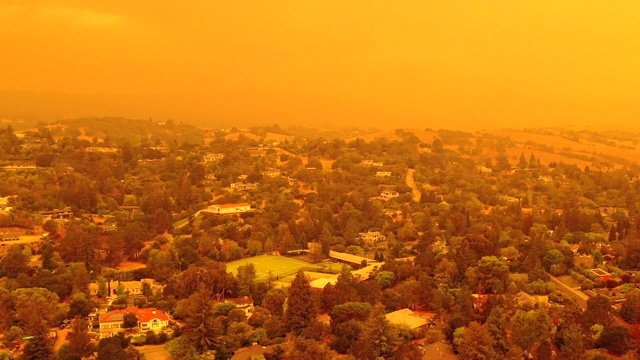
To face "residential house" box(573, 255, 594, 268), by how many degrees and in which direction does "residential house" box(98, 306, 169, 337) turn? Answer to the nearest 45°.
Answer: approximately 90° to its left

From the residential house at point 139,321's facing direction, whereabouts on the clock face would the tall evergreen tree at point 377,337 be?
The tall evergreen tree is roughly at 10 o'clock from the residential house.

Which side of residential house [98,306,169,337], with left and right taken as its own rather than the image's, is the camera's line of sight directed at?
front

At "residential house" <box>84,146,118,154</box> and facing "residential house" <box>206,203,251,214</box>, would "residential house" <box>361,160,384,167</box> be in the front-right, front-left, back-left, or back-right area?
front-left

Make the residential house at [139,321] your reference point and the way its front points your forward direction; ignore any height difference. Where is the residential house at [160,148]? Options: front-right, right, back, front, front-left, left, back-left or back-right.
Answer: back

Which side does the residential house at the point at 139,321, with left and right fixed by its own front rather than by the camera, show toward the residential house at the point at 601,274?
left

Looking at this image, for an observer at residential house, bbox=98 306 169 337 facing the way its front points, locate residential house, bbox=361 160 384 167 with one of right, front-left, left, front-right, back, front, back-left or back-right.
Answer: back-left

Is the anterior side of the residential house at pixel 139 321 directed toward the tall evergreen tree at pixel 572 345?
no

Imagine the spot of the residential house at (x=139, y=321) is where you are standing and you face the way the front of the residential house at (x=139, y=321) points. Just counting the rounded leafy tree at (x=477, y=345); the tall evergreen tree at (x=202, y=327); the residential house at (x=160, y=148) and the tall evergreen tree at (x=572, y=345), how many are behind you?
1

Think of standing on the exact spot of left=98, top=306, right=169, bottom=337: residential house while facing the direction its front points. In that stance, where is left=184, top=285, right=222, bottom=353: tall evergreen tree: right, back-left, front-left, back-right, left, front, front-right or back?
front-left

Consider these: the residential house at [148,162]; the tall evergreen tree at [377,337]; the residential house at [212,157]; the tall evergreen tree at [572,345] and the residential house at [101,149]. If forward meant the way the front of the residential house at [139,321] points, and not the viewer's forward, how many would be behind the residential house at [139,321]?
3

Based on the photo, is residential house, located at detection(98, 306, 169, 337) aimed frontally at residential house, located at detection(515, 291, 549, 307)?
no

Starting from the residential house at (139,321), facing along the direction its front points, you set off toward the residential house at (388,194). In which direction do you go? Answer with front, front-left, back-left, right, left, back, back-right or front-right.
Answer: back-left

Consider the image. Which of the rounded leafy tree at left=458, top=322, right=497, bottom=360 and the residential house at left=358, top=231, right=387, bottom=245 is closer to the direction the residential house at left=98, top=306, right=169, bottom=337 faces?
the rounded leafy tree

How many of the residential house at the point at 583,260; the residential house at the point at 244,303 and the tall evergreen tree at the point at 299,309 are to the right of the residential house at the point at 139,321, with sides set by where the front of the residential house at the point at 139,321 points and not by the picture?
0

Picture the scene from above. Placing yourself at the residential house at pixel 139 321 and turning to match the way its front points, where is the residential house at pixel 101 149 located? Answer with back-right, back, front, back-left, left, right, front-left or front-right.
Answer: back

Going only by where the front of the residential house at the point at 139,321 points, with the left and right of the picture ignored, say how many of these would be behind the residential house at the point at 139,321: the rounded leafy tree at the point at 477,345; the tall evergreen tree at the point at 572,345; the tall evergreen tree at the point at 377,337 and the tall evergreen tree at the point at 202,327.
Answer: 0
